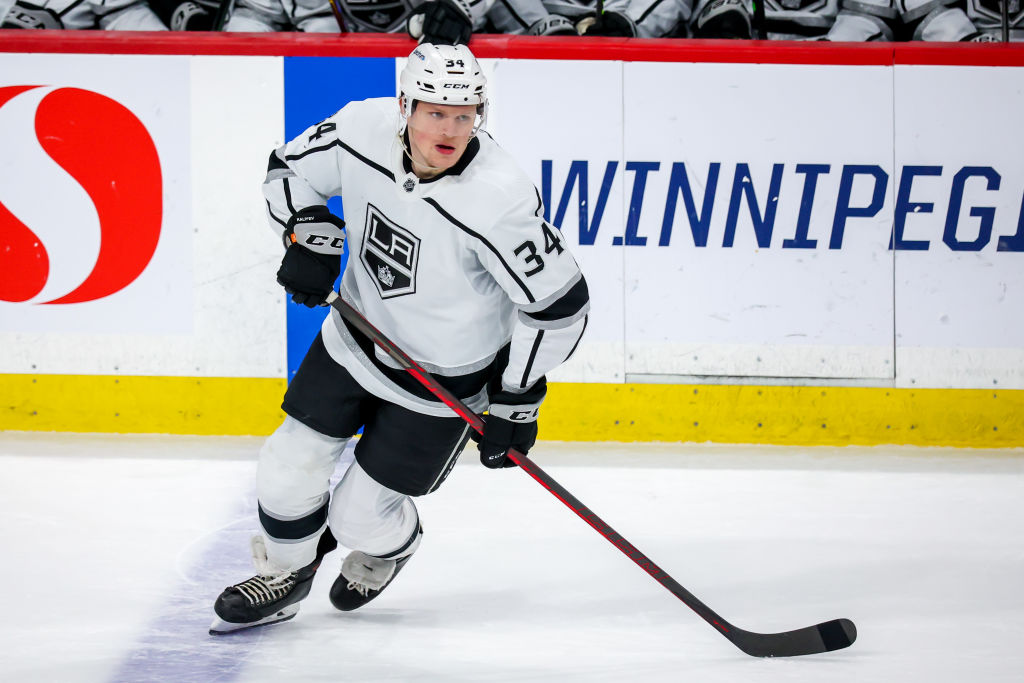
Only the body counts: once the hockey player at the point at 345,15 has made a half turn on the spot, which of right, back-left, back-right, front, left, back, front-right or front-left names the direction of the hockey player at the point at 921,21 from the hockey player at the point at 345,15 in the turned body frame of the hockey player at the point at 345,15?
right

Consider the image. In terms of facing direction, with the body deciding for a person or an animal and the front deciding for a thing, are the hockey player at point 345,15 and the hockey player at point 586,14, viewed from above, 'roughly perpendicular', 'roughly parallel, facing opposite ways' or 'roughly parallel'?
roughly parallel

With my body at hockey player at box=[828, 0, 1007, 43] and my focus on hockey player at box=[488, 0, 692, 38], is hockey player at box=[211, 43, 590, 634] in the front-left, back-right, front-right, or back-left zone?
front-left

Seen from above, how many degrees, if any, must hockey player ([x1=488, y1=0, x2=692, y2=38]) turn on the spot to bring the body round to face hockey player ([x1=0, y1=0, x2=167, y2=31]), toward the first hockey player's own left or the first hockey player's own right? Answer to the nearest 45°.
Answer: approximately 90° to the first hockey player's own right

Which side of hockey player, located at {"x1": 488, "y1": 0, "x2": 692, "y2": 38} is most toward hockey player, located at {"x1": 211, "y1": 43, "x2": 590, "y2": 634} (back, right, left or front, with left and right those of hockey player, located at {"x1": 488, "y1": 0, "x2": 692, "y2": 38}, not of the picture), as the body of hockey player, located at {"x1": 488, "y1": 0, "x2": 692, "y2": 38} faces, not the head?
front

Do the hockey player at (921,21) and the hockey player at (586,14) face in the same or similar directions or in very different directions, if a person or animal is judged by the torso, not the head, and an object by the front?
same or similar directions

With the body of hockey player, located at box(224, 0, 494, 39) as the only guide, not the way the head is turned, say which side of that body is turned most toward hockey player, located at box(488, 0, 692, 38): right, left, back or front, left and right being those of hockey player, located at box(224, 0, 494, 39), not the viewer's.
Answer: left

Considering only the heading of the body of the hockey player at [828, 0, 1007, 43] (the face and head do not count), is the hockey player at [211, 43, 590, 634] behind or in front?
in front

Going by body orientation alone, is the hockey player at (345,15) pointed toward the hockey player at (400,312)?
yes

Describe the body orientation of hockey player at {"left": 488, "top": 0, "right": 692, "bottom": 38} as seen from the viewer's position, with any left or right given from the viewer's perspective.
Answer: facing the viewer

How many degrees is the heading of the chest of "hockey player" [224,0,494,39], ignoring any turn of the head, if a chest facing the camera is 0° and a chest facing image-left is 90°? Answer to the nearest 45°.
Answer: approximately 0°

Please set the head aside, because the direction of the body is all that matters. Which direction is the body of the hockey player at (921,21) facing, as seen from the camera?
toward the camera
